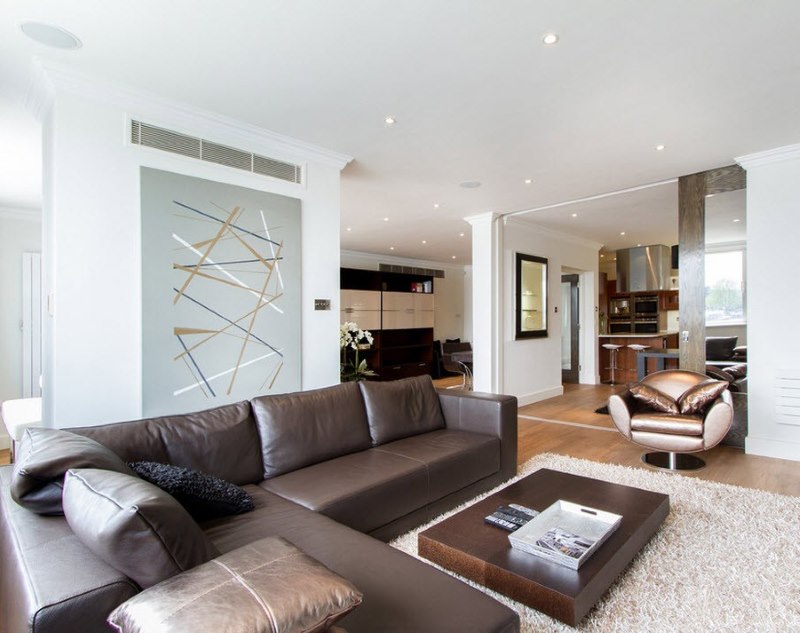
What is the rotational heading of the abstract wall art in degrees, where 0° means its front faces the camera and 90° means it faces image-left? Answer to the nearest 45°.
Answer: approximately 315°

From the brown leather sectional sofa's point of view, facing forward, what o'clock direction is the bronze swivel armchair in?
The bronze swivel armchair is roughly at 10 o'clock from the brown leather sectional sofa.

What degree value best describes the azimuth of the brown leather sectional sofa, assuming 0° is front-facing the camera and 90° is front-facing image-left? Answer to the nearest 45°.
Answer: approximately 315°

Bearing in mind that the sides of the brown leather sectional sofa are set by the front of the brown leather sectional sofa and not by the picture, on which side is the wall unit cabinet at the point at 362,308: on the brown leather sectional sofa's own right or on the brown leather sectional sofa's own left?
on the brown leather sectional sofa's own left

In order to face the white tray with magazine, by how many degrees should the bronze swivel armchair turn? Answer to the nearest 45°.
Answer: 0° — it already faces it

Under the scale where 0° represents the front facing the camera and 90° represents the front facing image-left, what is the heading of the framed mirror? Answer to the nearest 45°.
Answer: approximately 315°

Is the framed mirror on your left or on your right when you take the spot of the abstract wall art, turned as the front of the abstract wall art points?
on your left

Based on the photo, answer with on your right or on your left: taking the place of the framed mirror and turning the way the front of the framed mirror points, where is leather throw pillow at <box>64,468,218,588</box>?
on your right

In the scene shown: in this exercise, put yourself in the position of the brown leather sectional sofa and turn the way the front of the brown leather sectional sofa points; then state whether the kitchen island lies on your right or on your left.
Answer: on your left

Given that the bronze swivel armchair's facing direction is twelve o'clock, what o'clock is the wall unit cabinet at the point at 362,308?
The wall unit cabinet is roughly at 4 o'clock from the bronze swivel armchair.

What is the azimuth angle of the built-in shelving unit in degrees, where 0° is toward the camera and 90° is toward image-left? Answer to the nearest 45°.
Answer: approximately 315°

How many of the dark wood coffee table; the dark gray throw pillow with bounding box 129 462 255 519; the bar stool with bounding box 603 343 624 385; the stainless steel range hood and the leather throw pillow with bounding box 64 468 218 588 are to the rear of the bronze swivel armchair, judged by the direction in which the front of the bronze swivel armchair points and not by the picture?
2

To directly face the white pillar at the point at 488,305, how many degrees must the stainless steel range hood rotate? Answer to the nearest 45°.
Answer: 0° — it already faces it

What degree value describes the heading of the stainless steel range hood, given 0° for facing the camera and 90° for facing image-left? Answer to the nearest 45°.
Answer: approximately 45°
